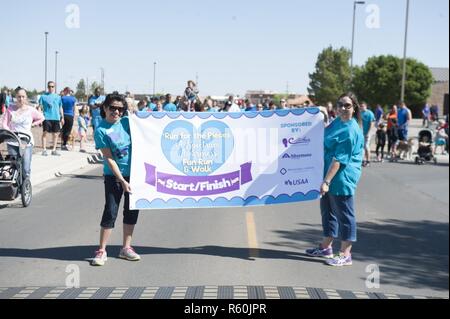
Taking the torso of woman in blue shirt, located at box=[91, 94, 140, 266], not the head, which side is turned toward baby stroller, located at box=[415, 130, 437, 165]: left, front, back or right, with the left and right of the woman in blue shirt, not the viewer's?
left

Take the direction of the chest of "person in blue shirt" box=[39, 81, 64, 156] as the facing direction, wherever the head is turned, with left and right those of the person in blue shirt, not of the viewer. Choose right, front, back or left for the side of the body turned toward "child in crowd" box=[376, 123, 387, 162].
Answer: left

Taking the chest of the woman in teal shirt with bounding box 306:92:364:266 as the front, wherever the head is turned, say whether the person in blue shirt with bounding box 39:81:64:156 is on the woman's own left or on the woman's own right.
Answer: on the woman's own right

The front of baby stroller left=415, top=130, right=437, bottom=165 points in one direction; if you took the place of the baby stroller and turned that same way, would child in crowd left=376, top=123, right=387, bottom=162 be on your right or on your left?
on your right

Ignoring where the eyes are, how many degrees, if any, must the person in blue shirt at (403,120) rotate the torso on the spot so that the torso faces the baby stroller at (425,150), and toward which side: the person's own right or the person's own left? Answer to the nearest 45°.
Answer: approximately 90° to the person's own left

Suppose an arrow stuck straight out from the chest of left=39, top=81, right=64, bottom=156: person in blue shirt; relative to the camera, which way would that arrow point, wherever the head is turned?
toward the camera

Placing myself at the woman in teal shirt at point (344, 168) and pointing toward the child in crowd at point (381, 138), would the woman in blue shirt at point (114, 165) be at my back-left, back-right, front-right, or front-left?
back-left
